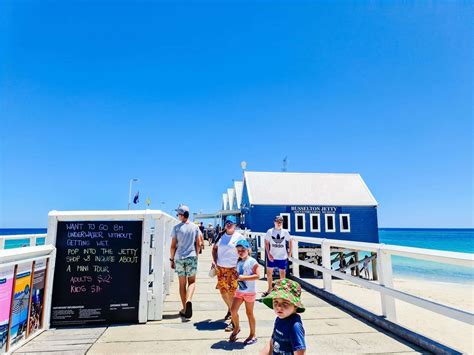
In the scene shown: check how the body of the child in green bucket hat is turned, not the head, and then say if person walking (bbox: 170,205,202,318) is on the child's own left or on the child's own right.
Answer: on the child's own right

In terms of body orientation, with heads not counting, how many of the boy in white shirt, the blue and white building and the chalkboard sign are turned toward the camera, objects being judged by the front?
3

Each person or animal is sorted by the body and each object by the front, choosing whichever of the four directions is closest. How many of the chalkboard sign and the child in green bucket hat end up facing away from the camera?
0

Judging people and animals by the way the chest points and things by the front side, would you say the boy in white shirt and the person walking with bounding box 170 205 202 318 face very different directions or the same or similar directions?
very different directions

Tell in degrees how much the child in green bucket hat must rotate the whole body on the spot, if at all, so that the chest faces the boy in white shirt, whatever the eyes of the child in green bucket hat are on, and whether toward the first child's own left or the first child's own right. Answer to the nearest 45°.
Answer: approximately 135° to the first child's own right

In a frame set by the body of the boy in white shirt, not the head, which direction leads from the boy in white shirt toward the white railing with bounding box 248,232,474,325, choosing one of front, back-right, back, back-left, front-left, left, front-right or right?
front-left

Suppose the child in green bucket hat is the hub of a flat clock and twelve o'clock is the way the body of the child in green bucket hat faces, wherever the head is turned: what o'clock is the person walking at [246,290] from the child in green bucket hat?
The person walking is roughly at 4 o'clock from the child in green bucket hat.

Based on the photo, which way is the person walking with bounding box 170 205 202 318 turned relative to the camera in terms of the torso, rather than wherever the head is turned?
away from the camera

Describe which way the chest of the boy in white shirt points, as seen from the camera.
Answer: toward the camera

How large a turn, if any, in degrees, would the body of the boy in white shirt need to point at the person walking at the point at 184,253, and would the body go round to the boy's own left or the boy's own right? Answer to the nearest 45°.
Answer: approximately 45° to the boy's own right

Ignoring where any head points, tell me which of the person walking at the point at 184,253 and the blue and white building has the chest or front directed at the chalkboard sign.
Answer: the blue and white building

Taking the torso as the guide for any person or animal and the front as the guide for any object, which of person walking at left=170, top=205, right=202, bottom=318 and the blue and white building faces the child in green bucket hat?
the blue and white building

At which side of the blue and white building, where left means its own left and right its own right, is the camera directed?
front

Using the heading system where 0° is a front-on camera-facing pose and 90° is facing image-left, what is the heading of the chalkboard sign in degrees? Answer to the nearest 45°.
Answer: approximately 0°

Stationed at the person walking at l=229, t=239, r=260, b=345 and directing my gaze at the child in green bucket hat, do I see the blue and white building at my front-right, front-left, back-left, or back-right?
back-left
